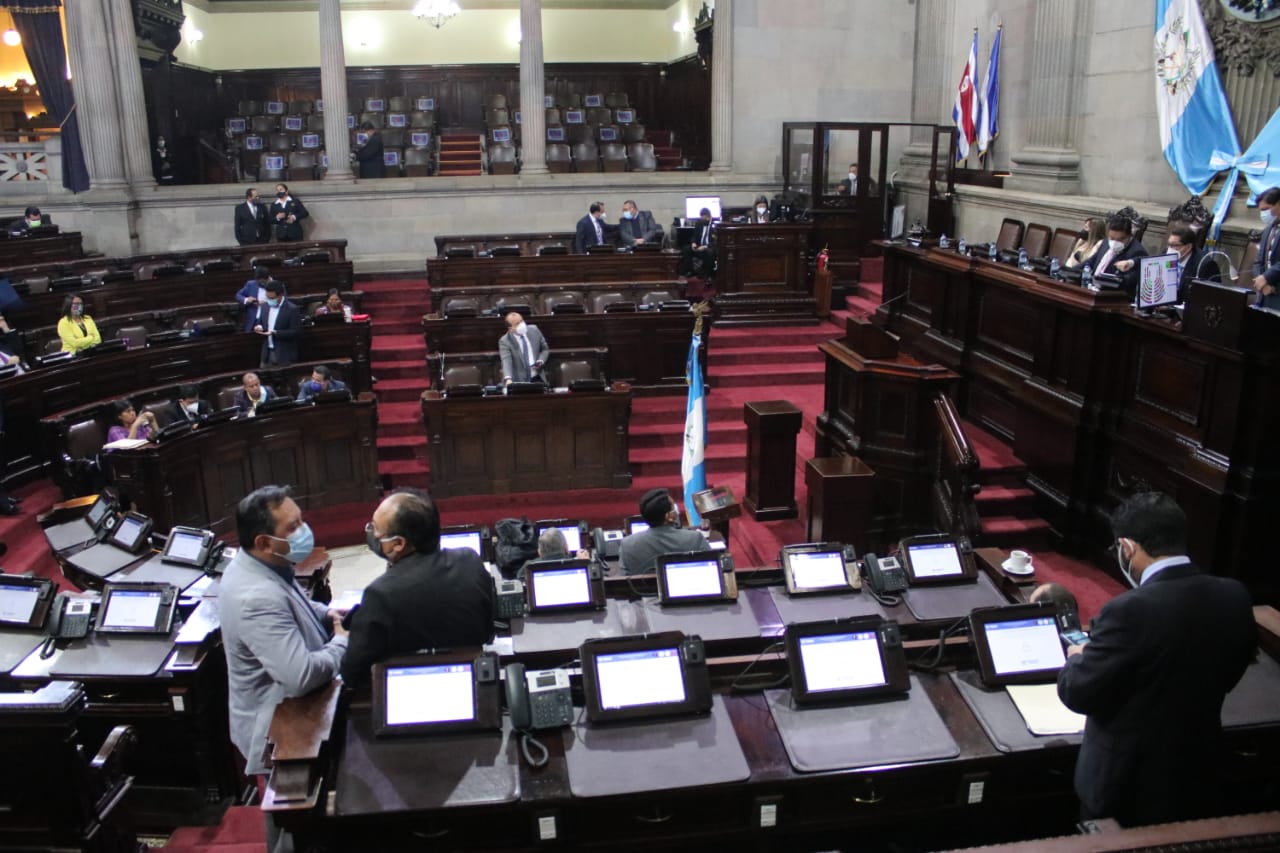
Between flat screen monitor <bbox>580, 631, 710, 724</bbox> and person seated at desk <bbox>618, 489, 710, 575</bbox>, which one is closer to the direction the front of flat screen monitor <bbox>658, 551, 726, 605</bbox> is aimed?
the flat screen monitor

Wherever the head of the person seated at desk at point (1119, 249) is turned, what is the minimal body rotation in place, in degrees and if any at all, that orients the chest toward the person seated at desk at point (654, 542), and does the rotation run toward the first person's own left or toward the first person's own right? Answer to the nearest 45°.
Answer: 0° — they already face them

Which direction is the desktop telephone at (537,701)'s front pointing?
toward the camera

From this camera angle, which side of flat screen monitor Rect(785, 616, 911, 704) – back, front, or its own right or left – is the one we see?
front

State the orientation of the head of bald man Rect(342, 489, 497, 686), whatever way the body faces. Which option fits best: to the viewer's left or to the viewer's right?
to the viewer's left

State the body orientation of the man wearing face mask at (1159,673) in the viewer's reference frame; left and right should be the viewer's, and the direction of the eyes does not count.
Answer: facing away from the viewer and to the left of the viewer

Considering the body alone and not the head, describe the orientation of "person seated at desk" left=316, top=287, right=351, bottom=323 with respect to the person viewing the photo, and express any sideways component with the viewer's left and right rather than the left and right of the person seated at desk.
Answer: facing the viewer

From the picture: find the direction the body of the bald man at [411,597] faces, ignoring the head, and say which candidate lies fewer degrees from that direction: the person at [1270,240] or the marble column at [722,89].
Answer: the marble column

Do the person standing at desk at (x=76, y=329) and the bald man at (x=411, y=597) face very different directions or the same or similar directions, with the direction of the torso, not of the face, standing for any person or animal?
very different directions

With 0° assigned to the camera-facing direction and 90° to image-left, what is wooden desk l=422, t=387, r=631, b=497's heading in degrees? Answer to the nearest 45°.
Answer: approximately 0°

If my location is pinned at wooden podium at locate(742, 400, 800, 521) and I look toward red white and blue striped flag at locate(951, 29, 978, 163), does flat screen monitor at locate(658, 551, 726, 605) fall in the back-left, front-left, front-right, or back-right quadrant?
back-right

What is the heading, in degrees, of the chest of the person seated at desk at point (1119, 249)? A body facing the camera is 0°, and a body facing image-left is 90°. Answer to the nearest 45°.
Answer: approximately 45°

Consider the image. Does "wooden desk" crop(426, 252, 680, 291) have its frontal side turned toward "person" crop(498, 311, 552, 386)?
yes

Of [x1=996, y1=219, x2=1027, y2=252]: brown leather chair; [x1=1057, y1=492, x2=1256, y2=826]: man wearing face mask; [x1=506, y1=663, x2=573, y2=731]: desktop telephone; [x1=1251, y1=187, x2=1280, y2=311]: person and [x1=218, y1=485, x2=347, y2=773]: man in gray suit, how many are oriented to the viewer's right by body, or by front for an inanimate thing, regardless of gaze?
1

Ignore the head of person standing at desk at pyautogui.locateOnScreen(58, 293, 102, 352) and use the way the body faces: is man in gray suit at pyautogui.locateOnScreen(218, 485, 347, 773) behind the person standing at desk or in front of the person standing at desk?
in front

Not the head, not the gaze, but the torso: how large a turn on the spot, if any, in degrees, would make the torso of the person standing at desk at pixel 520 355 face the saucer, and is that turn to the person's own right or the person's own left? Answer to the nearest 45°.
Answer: approximately 45° to the person's own left

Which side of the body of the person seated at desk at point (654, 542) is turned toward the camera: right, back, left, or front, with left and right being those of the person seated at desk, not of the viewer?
back

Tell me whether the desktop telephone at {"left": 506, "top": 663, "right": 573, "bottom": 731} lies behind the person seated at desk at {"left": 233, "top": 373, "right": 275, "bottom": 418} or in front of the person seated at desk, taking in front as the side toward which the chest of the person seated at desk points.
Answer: in front

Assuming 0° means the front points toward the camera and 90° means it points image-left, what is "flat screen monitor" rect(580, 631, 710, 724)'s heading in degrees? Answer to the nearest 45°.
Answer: approximately 0°
